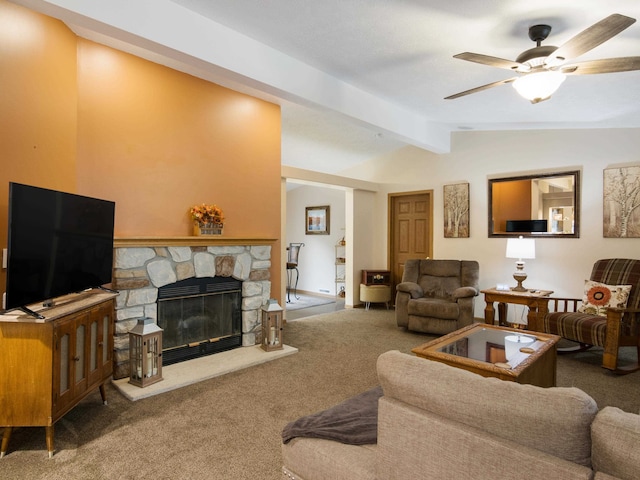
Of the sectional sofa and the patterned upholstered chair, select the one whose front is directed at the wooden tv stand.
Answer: the patterned upholstered chair

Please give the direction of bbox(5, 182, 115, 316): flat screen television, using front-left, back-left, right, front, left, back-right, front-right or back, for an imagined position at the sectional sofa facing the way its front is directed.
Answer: back-left

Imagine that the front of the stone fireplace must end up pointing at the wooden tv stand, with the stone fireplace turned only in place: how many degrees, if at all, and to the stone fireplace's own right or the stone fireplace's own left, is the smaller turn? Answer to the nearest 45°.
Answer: approximately 90° to the stone fireplace's own right

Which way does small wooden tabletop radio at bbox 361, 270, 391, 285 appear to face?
toward the camera

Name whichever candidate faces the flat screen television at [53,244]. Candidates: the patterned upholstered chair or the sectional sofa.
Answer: the patterned upholstered chair

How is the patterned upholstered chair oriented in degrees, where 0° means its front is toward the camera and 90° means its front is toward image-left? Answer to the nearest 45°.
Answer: approximately 45°

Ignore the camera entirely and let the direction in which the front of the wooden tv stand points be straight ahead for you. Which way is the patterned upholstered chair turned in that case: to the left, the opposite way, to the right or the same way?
the opposite way

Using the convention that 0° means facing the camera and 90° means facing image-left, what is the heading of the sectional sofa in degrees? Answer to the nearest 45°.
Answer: approximately 225°

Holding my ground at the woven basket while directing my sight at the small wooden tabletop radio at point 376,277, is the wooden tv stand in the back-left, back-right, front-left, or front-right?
back-right

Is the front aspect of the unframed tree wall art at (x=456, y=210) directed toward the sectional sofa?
yes

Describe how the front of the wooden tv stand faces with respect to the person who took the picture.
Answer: facing the viewer and to the right of the viewer

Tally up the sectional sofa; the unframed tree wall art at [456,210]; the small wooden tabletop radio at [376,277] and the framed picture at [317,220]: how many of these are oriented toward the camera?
3

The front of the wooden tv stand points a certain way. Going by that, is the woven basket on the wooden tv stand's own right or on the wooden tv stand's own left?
on the wooden tv stand's own left

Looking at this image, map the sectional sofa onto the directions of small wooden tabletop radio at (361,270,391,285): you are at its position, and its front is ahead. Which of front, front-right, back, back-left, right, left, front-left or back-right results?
front

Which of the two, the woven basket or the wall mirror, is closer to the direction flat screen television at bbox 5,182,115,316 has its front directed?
the wall mirror
